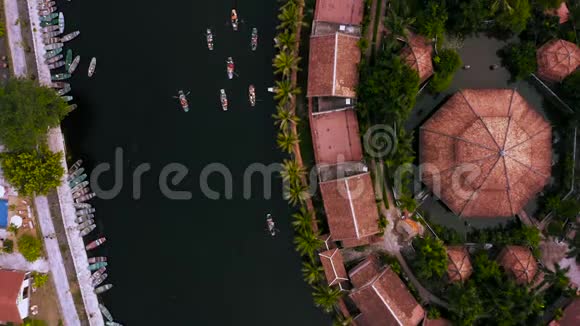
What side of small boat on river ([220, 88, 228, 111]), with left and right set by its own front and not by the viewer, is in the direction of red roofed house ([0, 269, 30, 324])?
left

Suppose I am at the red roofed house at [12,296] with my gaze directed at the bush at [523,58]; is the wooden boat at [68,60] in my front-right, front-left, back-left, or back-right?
front-left

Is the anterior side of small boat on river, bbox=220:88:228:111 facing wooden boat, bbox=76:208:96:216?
no

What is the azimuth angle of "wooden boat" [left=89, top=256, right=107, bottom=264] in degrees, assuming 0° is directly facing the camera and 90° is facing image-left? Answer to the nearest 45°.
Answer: approximately 270°

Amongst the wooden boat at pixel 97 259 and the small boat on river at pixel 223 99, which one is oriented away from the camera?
the small boat on river

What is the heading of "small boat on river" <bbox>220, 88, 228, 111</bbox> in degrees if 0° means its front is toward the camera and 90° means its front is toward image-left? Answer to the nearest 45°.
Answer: approximately 180°
